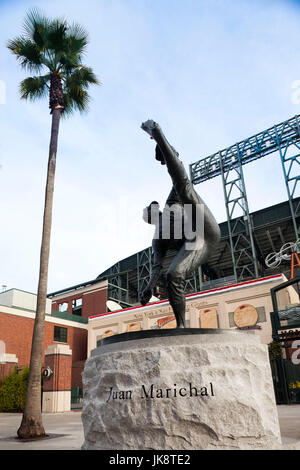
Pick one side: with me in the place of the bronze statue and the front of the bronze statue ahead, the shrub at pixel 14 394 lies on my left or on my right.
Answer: on my right

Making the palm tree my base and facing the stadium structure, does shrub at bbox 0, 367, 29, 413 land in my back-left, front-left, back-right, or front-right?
front-left

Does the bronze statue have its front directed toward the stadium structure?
no

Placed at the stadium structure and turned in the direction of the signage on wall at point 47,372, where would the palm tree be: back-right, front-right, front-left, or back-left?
front-left

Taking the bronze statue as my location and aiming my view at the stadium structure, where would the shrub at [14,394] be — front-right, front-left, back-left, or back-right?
front-left

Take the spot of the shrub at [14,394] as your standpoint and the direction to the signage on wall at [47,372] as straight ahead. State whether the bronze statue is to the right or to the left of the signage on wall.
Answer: right

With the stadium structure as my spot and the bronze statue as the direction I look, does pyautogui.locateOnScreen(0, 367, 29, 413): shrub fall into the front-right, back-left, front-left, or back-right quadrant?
front-right

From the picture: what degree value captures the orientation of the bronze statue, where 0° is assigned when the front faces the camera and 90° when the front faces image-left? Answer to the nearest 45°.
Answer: approximately 90°

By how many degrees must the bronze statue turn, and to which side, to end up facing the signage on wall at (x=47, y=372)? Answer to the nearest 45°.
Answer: approximately 45° to its right

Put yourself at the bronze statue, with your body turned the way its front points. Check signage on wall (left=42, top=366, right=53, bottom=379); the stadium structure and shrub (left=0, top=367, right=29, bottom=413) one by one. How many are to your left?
0
